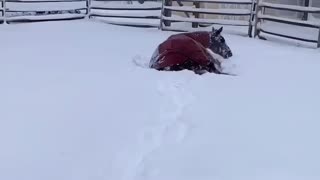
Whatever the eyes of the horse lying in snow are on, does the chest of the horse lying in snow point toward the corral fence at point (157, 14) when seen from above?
no

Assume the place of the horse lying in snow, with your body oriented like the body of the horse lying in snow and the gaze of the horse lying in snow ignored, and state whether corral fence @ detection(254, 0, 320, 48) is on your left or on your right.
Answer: on your left

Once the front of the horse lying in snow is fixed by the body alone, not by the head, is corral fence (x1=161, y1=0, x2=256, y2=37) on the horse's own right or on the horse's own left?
on the horse's own left

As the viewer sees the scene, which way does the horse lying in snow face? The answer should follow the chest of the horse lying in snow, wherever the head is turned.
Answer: to the viewer's right
